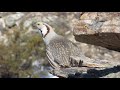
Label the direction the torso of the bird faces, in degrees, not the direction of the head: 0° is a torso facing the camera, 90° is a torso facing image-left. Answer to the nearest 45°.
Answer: approximately 90°
